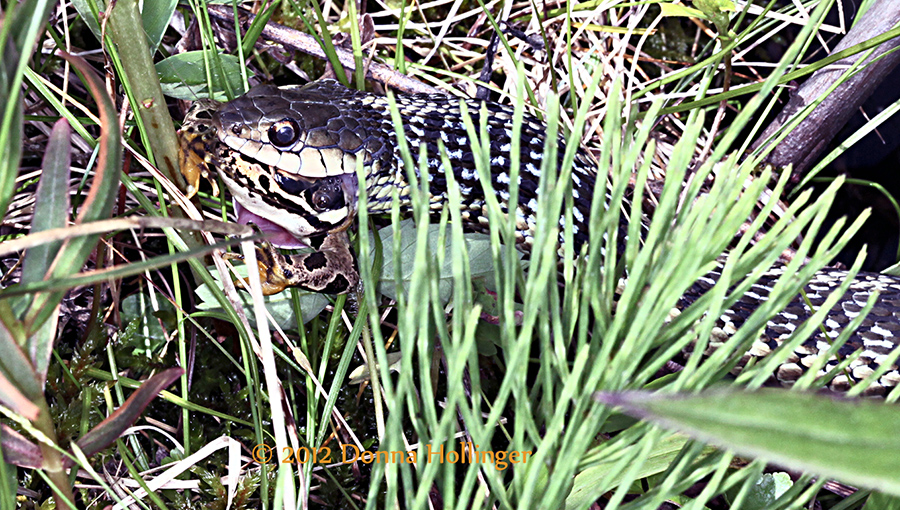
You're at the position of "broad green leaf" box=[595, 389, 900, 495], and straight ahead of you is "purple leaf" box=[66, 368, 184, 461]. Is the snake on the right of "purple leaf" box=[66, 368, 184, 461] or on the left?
right

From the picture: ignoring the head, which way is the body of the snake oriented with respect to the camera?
to the viewer's left

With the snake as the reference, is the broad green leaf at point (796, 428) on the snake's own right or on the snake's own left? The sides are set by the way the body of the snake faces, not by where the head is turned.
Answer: on the snake's own left

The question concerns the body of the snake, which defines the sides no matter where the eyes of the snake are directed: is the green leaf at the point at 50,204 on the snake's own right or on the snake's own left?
on the snake's own left

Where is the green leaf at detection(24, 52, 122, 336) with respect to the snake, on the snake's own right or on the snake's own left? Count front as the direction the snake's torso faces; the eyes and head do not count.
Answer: on the snake's own left
